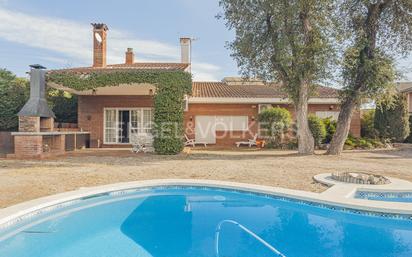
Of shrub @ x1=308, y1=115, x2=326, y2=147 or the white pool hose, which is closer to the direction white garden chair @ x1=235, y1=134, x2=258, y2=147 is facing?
the white pool hose

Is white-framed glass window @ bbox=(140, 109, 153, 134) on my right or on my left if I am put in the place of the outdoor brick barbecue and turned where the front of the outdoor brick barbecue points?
on my left

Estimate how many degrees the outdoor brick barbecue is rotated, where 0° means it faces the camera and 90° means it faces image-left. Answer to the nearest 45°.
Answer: approximately 315°
